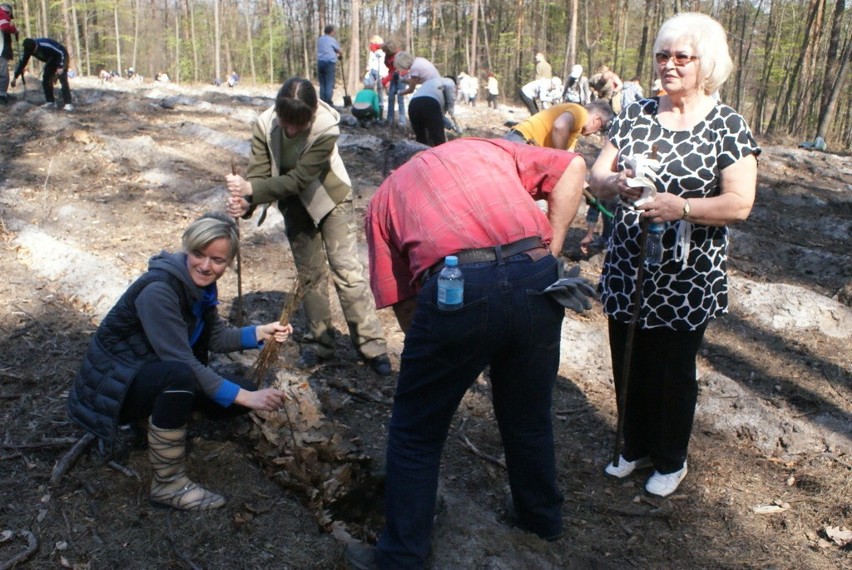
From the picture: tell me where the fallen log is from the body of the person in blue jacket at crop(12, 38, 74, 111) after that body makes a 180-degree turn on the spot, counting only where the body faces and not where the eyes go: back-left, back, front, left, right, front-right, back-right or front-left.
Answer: right

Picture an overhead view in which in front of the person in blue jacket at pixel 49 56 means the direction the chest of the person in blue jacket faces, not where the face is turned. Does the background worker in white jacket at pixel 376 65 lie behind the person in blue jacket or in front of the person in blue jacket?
behind

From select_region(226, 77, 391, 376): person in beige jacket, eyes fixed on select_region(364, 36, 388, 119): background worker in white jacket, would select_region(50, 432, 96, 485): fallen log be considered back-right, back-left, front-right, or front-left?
back-left

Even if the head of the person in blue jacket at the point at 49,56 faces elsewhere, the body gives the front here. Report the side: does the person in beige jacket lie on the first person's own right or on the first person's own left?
on the first person's own left

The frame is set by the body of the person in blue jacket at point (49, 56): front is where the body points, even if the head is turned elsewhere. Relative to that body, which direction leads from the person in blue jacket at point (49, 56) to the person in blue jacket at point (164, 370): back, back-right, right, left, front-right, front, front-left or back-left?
left

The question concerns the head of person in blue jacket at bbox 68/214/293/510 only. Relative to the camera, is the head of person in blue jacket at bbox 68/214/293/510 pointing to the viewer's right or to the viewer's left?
to the viewer's right

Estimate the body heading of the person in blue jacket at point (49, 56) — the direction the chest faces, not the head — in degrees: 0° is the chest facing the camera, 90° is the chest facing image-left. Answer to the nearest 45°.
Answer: approximately 90°
